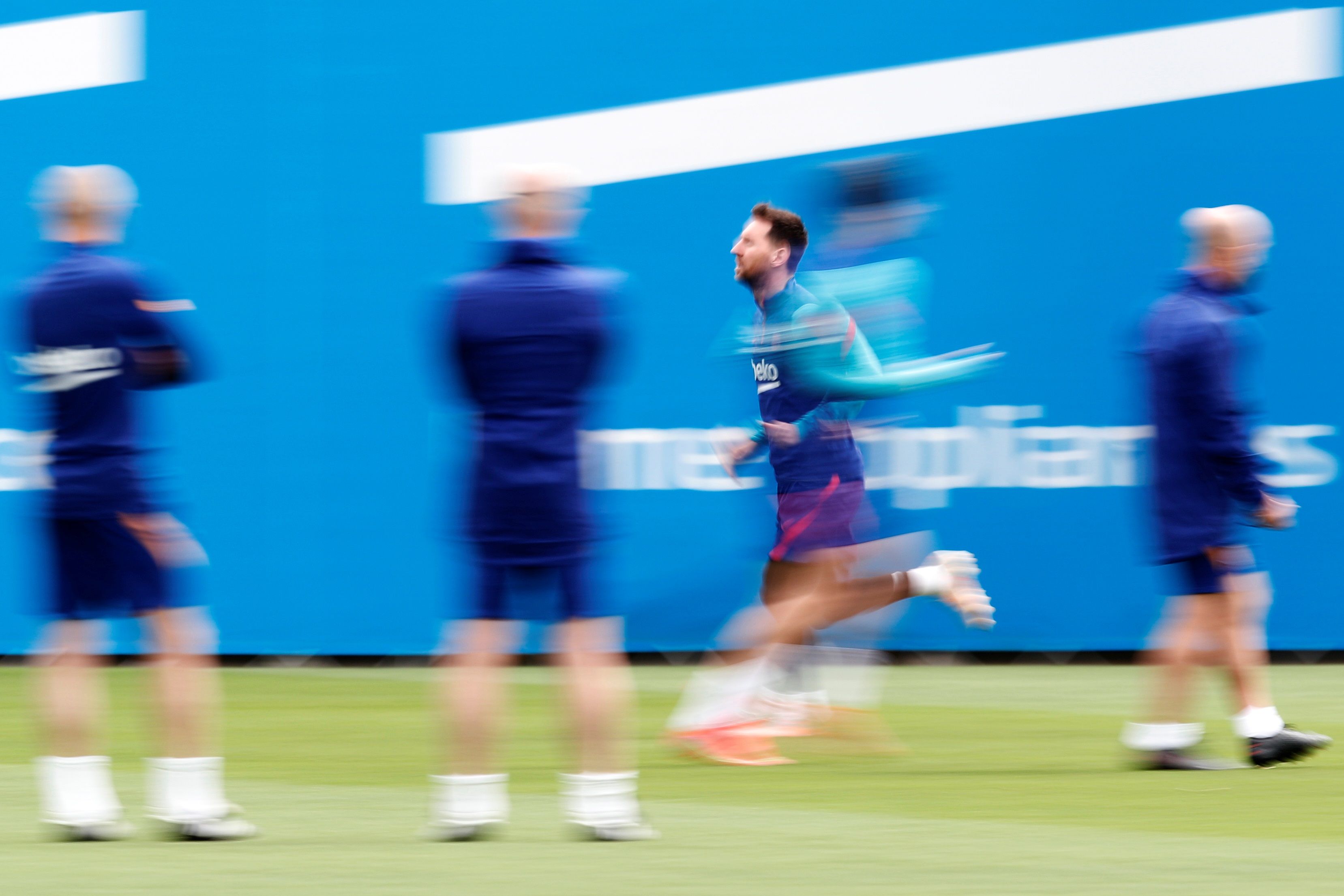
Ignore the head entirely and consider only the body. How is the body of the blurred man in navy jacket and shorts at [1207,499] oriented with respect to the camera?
to the viewer's right

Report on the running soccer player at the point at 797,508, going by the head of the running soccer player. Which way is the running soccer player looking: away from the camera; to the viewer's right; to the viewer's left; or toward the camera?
to the viewer's left

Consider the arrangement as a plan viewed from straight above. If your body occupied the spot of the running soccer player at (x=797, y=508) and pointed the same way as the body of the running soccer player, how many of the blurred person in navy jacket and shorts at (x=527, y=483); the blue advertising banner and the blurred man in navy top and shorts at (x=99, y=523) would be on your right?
1

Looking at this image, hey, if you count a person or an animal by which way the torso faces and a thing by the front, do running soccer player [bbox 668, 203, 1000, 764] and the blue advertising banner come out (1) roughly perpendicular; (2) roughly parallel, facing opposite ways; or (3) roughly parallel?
roughly perpendicular

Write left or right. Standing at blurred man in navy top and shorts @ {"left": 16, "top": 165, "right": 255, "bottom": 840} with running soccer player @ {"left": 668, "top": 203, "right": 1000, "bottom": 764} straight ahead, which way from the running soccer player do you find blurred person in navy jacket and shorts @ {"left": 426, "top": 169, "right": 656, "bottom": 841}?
right

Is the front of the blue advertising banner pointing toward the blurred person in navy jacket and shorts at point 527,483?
yes

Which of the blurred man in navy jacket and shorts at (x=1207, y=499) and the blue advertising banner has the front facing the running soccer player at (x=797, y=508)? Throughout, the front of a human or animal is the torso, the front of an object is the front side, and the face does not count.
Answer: the blue advertising banner

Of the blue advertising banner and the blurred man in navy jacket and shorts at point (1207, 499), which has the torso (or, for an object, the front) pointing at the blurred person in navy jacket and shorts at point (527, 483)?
the blue advertising banner

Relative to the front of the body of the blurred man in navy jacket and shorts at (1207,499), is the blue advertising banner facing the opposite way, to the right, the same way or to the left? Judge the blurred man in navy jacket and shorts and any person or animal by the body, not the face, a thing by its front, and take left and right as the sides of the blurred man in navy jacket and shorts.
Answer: to the right

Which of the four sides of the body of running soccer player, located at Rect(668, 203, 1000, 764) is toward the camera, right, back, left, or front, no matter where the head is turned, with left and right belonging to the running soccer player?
left

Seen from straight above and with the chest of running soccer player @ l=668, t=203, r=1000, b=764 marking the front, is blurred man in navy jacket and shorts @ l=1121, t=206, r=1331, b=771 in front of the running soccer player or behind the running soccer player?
behind

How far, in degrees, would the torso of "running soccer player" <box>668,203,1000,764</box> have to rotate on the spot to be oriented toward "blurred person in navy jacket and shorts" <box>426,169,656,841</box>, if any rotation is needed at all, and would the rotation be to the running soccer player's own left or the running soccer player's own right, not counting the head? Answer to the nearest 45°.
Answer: approximately 90° to the running soccer player's own left

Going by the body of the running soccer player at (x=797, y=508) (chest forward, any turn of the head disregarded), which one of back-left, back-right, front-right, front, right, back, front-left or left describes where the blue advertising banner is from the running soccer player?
right

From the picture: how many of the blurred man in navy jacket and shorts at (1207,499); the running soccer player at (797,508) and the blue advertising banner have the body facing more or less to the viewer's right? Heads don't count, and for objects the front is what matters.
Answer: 1
